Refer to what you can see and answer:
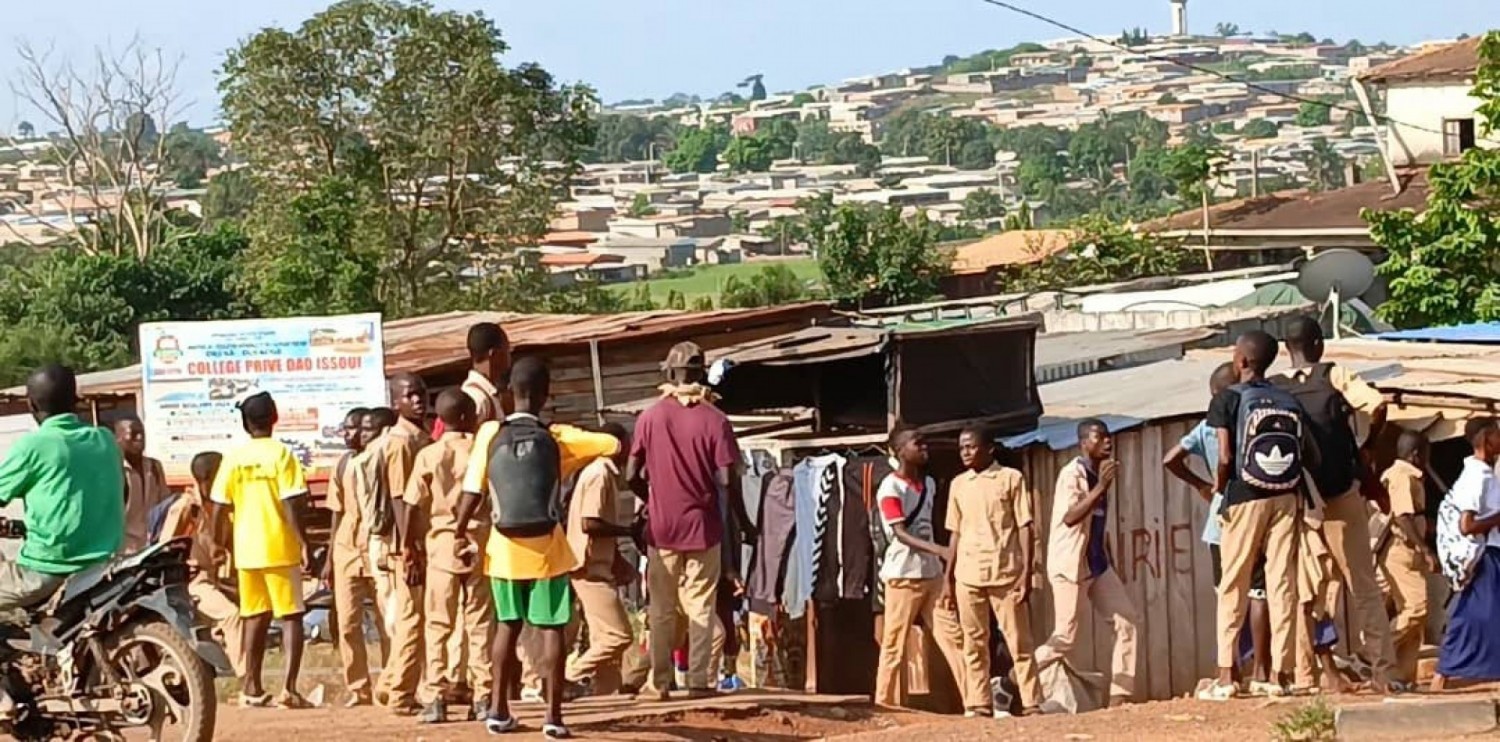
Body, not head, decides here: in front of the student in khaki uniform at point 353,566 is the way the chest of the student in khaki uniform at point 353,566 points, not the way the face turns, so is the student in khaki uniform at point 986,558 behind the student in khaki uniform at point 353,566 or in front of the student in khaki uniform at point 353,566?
in front

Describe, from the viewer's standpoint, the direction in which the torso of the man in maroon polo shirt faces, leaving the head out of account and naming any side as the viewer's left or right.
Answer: facing away from the viewer

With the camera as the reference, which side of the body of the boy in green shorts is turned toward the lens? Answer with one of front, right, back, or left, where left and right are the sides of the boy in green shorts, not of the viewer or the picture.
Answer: back

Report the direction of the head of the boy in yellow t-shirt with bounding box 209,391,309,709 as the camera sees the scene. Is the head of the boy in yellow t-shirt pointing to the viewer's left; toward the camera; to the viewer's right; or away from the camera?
away from the camera

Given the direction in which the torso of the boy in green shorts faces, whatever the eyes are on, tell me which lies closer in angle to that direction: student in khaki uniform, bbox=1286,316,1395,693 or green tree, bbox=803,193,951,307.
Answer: the green tree

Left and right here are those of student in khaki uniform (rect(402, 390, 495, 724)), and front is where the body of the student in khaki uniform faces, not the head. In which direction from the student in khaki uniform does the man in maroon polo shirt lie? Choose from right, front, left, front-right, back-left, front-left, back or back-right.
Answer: right

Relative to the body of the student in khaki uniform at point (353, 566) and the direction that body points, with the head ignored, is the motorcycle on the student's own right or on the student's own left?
on the student's own right
